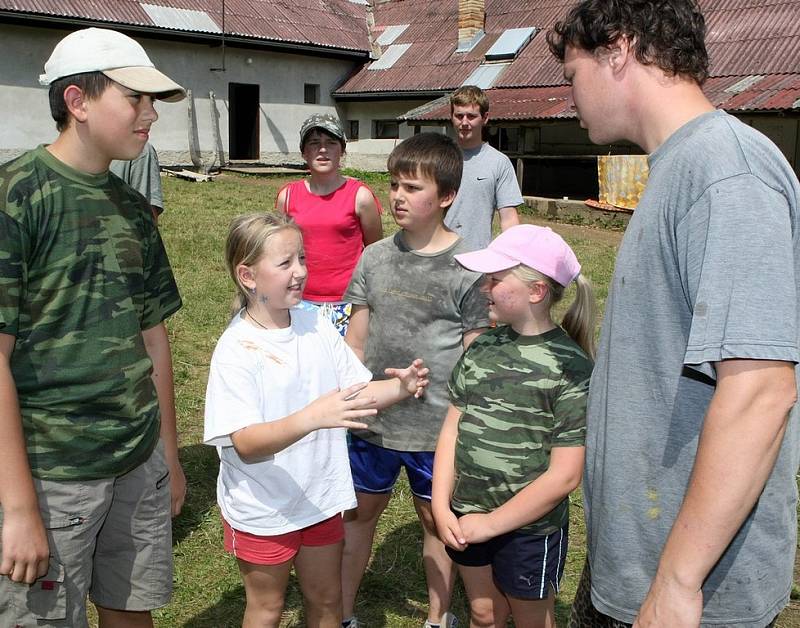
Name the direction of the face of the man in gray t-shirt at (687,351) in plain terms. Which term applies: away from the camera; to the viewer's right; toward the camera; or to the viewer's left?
to the viewer's left

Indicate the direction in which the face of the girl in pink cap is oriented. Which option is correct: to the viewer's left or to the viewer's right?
to the viewer's left

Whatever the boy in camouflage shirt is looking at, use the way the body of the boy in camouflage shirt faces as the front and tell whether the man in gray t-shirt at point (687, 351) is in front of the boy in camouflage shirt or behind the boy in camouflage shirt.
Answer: in front

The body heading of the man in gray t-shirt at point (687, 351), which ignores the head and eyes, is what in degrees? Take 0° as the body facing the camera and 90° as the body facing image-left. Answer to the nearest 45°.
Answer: approximately 90°

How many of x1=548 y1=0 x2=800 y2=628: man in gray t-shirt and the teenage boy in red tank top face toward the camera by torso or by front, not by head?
1

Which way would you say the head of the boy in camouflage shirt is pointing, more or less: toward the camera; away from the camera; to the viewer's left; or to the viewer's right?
to the viewer's right

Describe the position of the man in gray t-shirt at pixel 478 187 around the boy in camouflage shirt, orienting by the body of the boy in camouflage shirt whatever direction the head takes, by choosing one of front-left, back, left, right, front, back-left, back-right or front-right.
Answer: left

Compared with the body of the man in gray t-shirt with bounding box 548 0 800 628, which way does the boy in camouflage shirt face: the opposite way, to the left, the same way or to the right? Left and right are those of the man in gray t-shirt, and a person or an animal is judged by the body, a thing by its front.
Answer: the opposite way

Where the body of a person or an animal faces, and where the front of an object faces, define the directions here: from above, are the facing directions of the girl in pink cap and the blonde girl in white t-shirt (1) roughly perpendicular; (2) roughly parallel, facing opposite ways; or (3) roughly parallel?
roughly perpendicular

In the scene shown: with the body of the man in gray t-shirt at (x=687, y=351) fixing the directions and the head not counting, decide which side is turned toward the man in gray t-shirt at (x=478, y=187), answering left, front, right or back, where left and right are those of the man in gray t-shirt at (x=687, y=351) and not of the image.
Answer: right

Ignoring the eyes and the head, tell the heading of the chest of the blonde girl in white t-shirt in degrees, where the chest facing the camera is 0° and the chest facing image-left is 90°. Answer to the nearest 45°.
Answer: approximately 315°

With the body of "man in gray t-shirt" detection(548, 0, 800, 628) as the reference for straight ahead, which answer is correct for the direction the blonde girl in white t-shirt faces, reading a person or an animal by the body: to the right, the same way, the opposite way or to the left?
the opposite way

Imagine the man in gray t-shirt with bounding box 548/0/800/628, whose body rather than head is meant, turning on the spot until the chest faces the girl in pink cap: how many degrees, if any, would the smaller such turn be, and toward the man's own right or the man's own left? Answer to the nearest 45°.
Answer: approximately 45° to the man's own right

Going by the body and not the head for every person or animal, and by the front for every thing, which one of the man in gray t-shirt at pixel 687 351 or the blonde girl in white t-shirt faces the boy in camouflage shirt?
the man in gray t-shirt

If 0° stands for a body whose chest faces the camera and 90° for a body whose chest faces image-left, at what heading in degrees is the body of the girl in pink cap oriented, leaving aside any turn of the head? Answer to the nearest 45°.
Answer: approximately 45°
